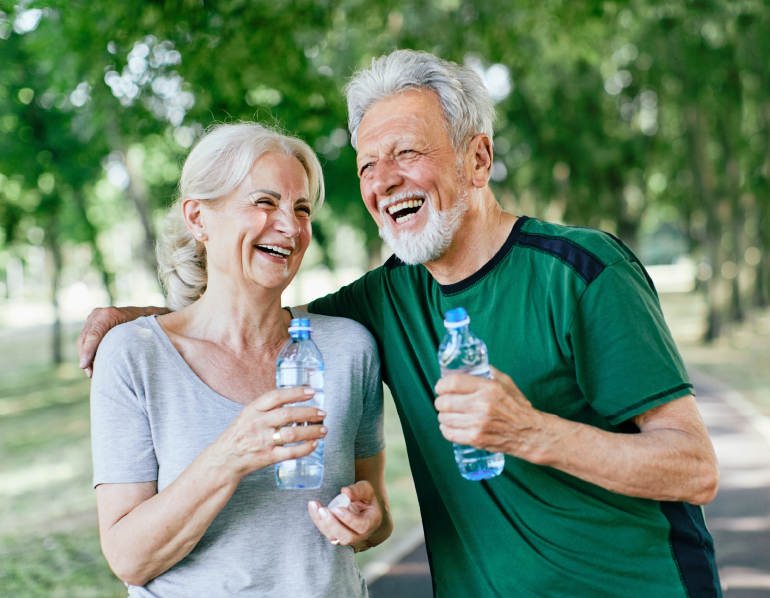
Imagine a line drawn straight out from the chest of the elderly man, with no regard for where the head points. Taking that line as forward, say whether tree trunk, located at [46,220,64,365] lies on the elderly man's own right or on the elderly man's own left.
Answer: on the elderly man's own right

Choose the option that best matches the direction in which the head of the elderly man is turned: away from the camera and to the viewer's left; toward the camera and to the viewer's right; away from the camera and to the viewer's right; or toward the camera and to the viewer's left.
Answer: toward the camera and to the viewer's left

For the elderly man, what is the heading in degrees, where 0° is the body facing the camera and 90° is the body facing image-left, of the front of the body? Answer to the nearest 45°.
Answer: approximately 45°

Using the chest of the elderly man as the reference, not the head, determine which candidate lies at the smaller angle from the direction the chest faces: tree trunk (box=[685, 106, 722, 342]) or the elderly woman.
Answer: the elderly woman

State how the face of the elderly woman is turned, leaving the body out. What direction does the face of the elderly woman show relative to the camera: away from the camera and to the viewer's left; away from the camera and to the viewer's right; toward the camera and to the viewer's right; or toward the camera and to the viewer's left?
toward the camera and to the viewer's right

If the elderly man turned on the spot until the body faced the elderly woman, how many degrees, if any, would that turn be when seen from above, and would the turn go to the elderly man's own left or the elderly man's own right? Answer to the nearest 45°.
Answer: approximately 45° to the elderly man's own right

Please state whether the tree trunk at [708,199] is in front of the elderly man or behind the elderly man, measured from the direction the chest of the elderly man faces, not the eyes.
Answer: behind
